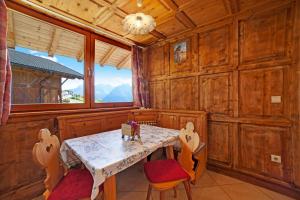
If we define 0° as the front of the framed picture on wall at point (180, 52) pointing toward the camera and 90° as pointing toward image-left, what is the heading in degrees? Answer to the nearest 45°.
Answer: approximately 45°

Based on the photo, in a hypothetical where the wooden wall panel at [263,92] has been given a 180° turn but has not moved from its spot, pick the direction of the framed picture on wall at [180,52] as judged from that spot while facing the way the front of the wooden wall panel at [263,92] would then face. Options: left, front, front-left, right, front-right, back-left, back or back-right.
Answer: back-left

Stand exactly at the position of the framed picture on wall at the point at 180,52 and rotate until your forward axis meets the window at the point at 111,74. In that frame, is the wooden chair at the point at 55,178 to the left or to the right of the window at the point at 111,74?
left

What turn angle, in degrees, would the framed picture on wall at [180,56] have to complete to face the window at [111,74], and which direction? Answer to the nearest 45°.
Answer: approximately 45° to its right

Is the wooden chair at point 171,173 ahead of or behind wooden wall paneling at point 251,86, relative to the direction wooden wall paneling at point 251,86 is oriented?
ahead
